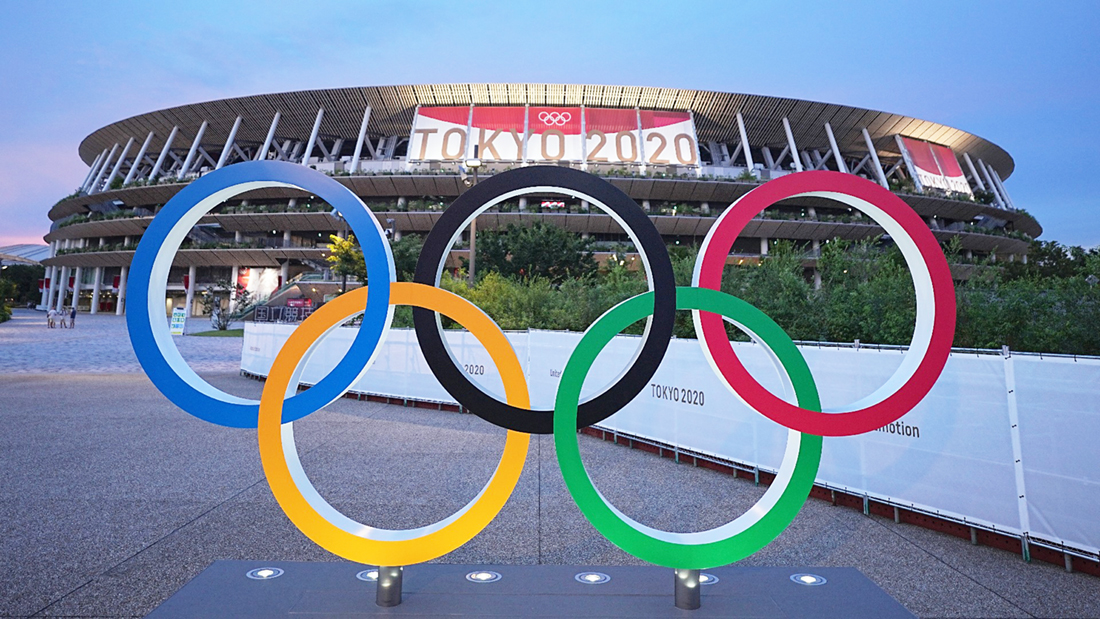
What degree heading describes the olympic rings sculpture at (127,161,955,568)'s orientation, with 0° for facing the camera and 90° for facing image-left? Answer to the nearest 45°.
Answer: approximately 0°

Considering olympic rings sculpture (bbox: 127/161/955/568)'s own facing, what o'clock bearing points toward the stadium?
The stadium is roughly at 6 o'clock from the olympic rings sculpture.

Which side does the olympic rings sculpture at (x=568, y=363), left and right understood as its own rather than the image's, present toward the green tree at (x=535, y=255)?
back
